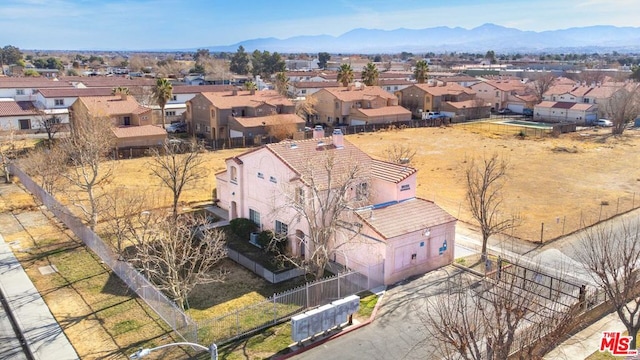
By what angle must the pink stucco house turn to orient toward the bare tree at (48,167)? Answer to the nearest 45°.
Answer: approximately 90° to its right

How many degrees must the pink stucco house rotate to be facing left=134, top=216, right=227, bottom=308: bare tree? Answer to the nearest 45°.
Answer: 0° — it already faces it

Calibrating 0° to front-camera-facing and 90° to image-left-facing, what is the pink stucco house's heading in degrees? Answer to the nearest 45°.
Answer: approximately 45°
